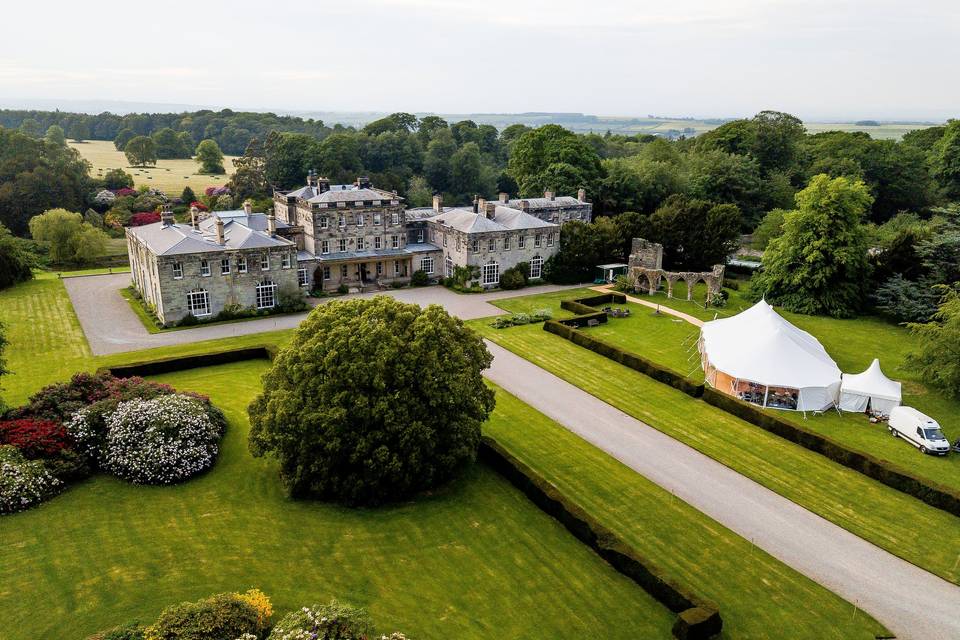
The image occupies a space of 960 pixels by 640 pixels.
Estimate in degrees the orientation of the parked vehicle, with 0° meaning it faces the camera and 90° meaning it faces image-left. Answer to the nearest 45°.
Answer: approximately 315°

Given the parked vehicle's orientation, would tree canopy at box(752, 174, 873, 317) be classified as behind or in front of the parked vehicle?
behind

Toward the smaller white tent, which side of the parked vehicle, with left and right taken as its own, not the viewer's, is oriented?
back

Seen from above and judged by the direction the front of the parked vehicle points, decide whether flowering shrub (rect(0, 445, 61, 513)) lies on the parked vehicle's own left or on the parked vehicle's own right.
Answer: on the parked vehicle's own right

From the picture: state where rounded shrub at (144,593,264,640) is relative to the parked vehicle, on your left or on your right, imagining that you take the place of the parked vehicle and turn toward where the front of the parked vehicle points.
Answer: on your right

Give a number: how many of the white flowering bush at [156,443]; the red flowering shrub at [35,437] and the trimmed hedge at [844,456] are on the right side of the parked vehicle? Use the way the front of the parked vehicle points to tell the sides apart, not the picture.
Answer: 3

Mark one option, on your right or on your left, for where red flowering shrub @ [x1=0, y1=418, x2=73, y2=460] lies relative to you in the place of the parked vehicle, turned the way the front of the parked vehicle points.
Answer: on your right

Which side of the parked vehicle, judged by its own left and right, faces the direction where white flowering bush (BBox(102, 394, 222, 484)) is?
right

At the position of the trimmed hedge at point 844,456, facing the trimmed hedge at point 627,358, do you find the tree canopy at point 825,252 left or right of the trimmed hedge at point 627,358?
right

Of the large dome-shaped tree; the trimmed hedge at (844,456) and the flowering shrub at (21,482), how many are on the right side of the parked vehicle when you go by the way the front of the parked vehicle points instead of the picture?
3

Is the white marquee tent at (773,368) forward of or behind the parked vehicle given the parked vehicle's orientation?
behind

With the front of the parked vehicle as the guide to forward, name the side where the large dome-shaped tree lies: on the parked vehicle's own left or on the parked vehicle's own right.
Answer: on the parked vehicle's own right

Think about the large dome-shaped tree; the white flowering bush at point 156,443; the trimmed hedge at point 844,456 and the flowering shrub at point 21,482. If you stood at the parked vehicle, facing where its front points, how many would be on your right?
4

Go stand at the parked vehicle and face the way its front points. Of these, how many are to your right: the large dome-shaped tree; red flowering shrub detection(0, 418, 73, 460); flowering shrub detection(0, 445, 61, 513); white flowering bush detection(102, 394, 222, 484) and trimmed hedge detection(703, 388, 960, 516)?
5
